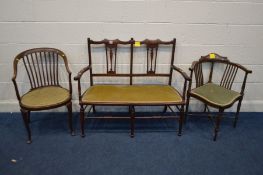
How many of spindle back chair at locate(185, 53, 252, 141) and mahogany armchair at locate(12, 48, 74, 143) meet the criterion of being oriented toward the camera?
2

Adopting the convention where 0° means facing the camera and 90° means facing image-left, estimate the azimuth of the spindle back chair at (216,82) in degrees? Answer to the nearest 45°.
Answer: approximately 0°

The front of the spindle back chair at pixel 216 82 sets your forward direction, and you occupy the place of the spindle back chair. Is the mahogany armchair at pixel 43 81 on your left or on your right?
on your right

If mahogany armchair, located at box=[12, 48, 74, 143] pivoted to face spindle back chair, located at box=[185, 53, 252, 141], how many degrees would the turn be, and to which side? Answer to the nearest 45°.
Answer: approximately 90° to its left
